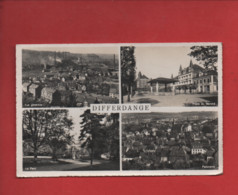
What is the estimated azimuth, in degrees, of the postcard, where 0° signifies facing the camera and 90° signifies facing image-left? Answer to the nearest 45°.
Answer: approximately 0°
